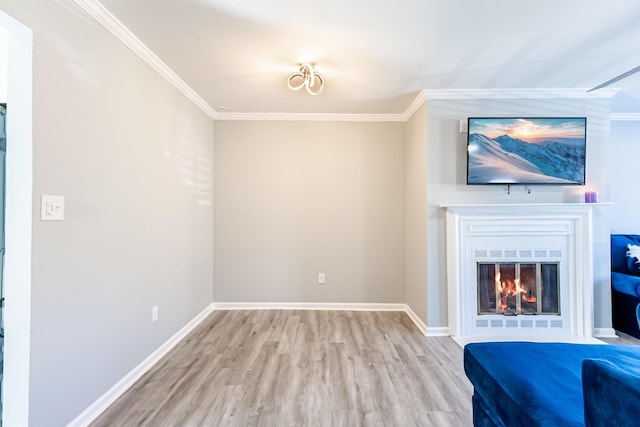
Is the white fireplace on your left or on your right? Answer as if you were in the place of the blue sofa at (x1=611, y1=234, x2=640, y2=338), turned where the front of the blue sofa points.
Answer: on your right

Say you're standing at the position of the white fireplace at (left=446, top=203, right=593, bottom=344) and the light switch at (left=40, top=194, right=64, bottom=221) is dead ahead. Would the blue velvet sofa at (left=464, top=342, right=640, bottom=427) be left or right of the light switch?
left

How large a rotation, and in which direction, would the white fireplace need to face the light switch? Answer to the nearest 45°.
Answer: approximately 45° to its right

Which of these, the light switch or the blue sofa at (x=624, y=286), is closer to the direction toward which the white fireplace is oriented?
the light switch

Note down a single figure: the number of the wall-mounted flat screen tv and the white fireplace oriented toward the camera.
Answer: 2
